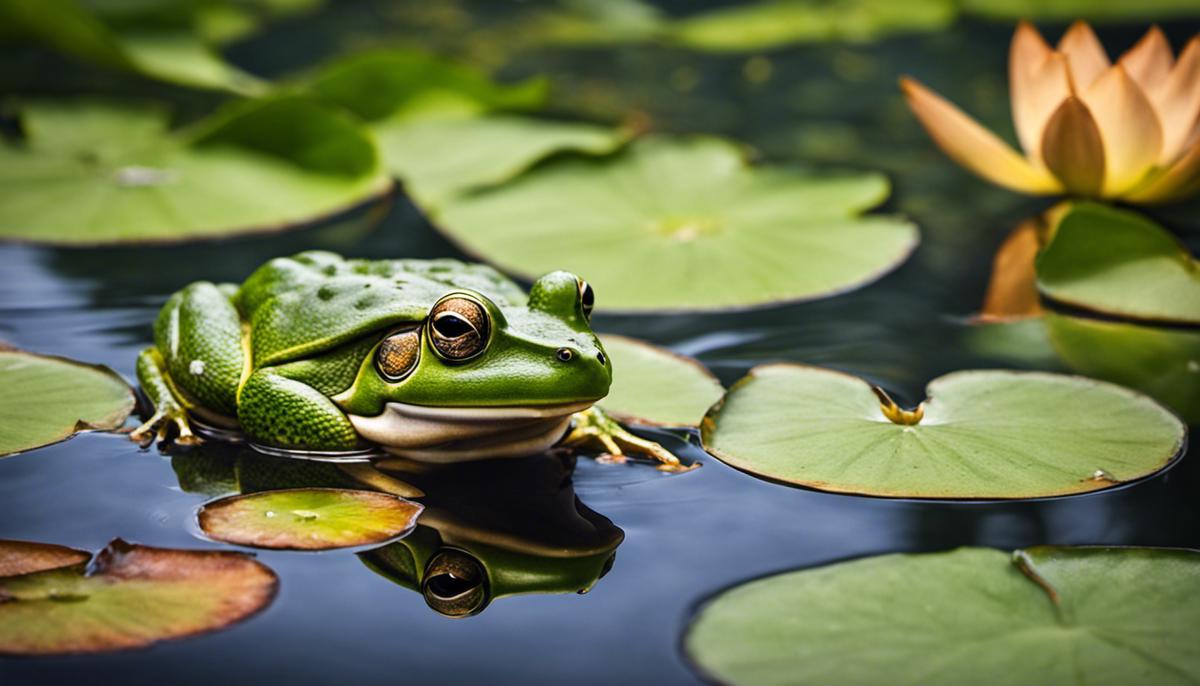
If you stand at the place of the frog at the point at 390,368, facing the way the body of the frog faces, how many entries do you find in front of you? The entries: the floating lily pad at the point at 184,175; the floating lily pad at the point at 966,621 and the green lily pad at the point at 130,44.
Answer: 1

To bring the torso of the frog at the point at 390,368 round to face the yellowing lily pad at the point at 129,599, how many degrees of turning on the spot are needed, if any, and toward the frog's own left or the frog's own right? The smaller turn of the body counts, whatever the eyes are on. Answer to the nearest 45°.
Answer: approximately 90° to the frog's own right

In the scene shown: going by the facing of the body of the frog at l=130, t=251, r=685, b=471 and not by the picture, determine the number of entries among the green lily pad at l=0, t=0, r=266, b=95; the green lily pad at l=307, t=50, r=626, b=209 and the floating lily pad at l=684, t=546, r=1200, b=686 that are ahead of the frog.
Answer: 1

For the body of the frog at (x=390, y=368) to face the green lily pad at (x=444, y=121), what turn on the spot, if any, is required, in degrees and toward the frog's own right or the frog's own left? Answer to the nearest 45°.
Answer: approximately 135° to the frog's own left

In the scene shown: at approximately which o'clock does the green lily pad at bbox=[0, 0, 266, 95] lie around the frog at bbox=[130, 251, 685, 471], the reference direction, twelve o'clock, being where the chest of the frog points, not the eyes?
The green lily pad is roughly at 7 o'clock from the frog.

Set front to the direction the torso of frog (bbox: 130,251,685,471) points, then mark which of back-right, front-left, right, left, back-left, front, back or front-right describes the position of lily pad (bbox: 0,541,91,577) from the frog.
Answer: right

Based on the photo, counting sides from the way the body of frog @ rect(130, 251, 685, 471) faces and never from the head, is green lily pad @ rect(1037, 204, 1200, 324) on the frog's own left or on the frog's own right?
on the frog's own left

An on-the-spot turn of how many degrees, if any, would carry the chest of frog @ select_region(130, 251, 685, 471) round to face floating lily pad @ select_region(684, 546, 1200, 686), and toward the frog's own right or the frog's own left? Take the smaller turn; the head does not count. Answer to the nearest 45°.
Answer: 0° — it already faces it

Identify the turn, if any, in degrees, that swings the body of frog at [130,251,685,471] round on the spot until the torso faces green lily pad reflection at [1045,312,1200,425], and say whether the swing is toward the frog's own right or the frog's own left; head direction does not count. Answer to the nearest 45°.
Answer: approximately 45° to the frog's own left

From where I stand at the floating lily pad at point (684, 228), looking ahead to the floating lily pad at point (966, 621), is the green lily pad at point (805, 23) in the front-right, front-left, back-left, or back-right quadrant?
back-left

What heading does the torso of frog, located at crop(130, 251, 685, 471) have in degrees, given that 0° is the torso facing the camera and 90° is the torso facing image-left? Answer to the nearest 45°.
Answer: approximately 315°
